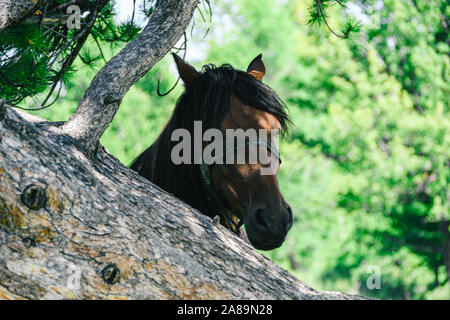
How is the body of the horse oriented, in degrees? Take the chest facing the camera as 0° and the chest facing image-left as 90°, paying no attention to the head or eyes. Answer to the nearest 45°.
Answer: approximately 315°

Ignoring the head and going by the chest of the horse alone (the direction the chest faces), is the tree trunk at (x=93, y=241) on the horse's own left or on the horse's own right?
on the horse's own right

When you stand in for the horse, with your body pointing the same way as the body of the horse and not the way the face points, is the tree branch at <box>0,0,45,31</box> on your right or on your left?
on your right

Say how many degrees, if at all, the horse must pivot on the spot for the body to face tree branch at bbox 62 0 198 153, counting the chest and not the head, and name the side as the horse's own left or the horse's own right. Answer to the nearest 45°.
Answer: approximately 90° to the horse's own right
